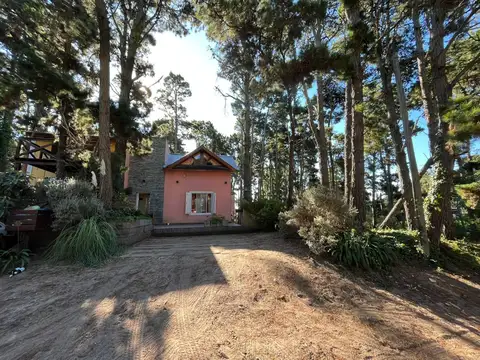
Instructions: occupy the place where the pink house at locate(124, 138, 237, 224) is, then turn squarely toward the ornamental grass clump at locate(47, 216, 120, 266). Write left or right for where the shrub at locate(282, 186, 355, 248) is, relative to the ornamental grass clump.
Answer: left

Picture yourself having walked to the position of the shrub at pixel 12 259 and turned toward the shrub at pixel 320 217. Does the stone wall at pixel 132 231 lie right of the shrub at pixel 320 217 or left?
left

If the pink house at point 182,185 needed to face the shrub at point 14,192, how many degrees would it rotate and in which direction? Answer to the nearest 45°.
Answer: approximately 45° to its right

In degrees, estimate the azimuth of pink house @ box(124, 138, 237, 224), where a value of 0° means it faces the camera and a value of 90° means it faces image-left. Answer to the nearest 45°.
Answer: approximately 0°

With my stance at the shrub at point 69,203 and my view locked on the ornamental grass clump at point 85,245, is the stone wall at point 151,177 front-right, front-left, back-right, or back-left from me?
back-left

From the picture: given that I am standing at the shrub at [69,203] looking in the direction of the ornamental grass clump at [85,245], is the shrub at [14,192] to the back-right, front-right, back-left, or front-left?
back-right

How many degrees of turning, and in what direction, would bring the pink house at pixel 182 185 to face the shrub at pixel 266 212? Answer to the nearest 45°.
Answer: approximately 45° to its left

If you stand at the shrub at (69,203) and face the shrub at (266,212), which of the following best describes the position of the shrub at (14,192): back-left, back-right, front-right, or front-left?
back-left
